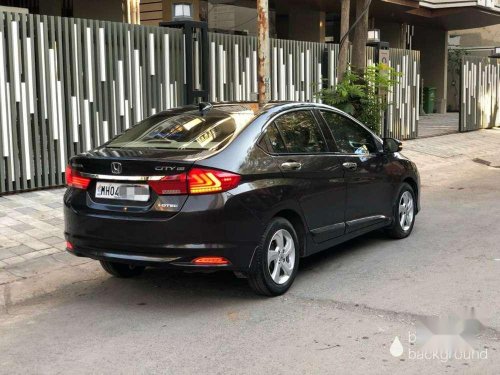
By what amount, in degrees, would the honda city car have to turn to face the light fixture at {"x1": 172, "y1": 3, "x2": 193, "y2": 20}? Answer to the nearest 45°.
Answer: approximately 45° to its left

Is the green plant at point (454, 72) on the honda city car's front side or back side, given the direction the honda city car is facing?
on the front side

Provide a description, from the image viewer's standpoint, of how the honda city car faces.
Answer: facing away from the viewer and to the right of the viewer

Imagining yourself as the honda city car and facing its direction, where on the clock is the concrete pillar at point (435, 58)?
The concrete pillar is roughly at 11 o'clock from the honda city car.

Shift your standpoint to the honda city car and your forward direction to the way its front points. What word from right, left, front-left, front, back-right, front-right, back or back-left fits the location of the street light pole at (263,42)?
front-left

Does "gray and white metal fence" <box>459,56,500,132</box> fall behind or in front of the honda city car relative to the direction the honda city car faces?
in front
